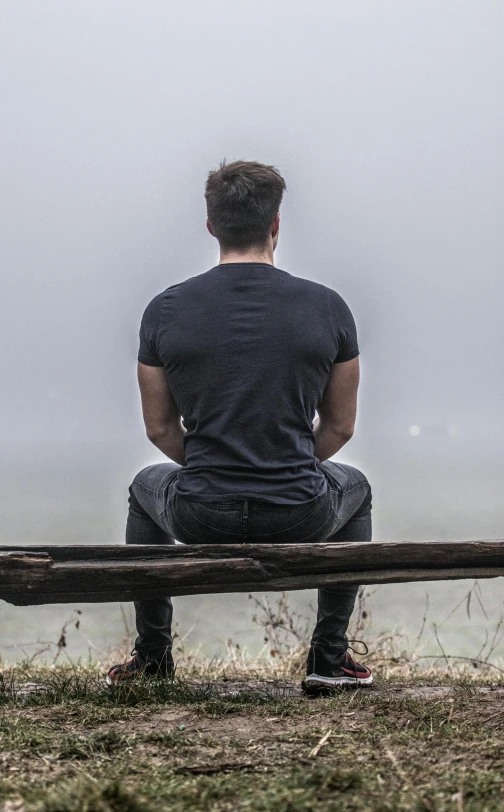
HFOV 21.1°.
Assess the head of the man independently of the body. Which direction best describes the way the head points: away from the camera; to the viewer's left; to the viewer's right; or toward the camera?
away from the camera

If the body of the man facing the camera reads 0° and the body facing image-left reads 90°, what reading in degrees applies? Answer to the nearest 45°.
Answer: approximately 180°
